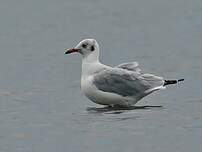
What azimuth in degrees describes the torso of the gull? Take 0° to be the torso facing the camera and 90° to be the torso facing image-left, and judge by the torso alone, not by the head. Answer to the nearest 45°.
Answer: approximately 90°
